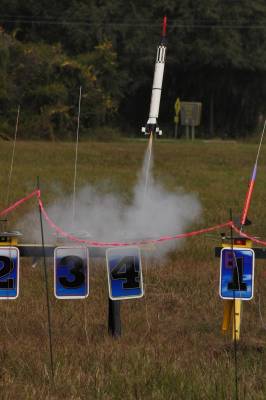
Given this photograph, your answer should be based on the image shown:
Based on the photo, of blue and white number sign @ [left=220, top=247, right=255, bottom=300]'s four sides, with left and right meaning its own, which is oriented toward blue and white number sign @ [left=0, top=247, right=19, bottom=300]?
right

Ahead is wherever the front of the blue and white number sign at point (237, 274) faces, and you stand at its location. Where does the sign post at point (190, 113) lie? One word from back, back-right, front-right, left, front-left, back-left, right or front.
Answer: back

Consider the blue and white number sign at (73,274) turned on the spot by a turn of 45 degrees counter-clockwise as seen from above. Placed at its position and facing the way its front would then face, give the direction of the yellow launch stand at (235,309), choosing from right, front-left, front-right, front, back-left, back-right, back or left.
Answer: front-left

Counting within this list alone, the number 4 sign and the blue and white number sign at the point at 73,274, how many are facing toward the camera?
2

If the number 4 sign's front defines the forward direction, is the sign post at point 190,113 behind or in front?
behind

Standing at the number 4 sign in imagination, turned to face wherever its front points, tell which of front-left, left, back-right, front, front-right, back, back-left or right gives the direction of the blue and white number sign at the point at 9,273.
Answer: right

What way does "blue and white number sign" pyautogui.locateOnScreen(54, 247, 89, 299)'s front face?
toward the camera

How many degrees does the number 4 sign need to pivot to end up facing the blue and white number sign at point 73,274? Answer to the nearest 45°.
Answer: approximately 90° to its right

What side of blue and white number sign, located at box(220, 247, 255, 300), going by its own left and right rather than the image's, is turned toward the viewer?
front

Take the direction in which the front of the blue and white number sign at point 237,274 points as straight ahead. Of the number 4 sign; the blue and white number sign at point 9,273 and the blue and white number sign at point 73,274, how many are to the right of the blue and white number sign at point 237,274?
3

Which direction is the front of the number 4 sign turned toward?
toward the camera

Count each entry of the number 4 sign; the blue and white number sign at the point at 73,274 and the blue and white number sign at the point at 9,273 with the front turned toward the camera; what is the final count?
3
